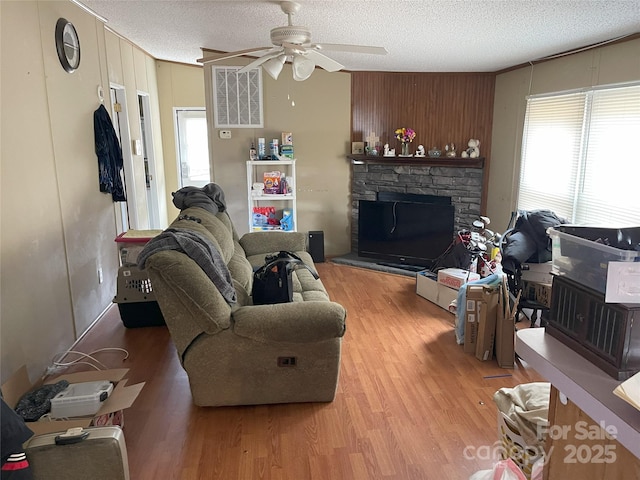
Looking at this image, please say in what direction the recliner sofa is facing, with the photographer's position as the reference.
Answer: facing to the right of the viewer

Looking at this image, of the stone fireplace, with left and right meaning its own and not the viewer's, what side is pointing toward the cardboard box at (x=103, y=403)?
front

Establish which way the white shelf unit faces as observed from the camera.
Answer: facing the viewer

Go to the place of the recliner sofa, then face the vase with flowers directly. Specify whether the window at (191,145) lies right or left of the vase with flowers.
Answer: left

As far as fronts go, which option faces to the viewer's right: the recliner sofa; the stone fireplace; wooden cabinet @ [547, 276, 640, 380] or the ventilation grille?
the recliner sofa

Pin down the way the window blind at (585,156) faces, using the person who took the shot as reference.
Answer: facing the viewer and to the left of the viewer

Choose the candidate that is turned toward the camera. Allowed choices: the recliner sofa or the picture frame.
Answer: the picture frame

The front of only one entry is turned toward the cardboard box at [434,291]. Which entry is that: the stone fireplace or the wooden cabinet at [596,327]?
the stone fireplace

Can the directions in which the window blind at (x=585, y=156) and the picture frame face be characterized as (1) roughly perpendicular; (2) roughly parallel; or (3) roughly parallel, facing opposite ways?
roughly perpendicular

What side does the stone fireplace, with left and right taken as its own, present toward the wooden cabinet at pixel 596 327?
front

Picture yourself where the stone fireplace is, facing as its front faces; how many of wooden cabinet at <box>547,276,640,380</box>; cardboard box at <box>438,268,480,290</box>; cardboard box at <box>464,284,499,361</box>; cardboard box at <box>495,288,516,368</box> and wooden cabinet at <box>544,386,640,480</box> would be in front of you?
5

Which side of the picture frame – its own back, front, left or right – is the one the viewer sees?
front

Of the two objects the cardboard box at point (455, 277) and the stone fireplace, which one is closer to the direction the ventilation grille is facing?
the cardboard box

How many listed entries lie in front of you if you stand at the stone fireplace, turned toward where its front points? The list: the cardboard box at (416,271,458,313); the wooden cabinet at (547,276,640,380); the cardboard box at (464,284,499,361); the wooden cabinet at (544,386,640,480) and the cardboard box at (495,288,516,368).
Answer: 5

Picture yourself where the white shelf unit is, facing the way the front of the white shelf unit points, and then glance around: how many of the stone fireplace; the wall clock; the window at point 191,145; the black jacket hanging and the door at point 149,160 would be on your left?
1

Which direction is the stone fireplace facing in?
toward the camera
